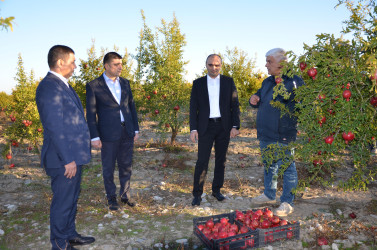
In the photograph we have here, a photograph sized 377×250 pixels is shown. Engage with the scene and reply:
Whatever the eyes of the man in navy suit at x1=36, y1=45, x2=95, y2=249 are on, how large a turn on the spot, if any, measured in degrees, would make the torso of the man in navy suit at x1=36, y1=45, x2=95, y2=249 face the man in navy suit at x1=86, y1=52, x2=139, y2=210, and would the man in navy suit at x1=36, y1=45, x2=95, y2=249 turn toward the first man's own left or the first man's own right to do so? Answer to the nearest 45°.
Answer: approximately 45° to the first man's own left

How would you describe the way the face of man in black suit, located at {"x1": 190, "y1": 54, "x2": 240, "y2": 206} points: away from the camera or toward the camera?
toward the camera

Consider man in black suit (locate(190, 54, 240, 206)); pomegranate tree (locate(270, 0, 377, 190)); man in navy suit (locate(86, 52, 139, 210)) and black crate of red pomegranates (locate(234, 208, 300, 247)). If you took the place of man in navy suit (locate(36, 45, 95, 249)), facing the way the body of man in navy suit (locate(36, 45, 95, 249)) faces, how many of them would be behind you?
0

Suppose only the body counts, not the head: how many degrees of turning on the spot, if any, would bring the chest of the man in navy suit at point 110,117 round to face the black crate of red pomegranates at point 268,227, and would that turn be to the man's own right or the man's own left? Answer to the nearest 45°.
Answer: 0° — they already face it

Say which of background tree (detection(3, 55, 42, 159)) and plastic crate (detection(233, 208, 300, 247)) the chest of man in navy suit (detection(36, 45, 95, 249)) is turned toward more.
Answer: the plastic crate

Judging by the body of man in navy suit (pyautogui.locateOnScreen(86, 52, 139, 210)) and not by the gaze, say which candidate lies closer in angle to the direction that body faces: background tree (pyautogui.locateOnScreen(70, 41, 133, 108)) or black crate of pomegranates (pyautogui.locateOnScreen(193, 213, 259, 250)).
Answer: the black crate of pomegranates

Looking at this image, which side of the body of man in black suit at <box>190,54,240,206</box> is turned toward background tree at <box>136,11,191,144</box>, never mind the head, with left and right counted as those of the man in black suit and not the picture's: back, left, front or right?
back

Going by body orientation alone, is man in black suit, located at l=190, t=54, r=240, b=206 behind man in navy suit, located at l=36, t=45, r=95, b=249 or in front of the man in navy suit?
in front

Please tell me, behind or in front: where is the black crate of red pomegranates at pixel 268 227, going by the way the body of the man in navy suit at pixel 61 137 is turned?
in front

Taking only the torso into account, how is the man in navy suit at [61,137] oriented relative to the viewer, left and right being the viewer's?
facing to the right of the viewer

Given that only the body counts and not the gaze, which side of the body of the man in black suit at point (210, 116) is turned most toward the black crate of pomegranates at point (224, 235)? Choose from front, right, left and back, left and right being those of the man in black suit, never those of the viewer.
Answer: front

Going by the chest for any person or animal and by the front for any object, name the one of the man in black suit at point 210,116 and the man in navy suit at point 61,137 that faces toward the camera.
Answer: the man in black suit

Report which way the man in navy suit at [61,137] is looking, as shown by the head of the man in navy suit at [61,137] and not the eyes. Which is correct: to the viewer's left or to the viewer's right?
to the viewer's right

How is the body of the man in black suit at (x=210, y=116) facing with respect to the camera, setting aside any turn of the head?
toward the camera

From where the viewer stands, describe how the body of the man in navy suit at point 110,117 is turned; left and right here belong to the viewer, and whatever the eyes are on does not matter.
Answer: facing the viewer and to the right of the viewer

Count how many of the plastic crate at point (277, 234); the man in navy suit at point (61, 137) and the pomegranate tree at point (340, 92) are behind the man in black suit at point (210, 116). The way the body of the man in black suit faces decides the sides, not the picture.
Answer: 0

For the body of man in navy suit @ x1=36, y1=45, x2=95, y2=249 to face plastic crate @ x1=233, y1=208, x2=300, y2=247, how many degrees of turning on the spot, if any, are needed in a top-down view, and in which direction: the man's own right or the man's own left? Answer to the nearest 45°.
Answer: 0° — they already face it
